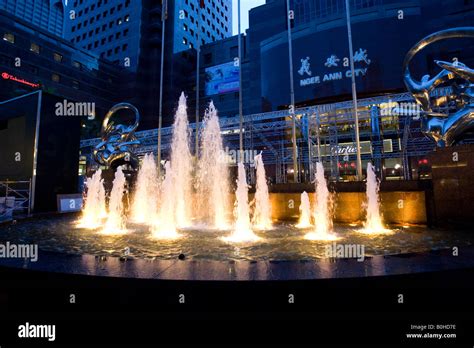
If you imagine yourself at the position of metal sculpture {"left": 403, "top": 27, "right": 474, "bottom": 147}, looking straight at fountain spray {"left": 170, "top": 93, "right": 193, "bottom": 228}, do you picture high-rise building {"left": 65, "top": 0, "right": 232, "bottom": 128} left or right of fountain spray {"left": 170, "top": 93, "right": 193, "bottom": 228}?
right

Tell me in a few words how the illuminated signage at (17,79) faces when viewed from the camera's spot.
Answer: facing the viewer and to the right of the viewer

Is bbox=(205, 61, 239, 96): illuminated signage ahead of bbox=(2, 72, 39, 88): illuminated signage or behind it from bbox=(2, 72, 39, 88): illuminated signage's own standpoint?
ahead

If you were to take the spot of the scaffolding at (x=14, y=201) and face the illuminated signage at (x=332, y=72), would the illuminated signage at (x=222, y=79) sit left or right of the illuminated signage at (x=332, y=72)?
left

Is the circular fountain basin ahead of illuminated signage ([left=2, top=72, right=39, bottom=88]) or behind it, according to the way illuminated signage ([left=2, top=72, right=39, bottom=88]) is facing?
ahead

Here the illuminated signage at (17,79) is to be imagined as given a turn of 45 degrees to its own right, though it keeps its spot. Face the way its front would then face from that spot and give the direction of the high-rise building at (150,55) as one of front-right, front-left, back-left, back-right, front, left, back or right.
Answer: left

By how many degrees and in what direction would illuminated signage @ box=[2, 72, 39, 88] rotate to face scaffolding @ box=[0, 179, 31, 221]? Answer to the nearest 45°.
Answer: approximately 45° to its right

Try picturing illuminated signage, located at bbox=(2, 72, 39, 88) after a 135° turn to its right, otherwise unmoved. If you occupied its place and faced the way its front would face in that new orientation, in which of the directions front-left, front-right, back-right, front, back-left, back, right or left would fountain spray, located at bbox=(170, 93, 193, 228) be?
left

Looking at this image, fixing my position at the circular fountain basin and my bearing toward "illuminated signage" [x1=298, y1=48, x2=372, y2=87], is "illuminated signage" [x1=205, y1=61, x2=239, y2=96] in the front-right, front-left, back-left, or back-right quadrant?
front-left

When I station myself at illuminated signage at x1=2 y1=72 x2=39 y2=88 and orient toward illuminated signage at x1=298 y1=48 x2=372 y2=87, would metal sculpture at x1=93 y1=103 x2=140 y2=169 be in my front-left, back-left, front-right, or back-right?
front-right

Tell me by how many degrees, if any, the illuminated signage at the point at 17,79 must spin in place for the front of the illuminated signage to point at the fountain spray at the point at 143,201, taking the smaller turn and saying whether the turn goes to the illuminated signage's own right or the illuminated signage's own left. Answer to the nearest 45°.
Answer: approximately 45° to the illuminated signage's own right
